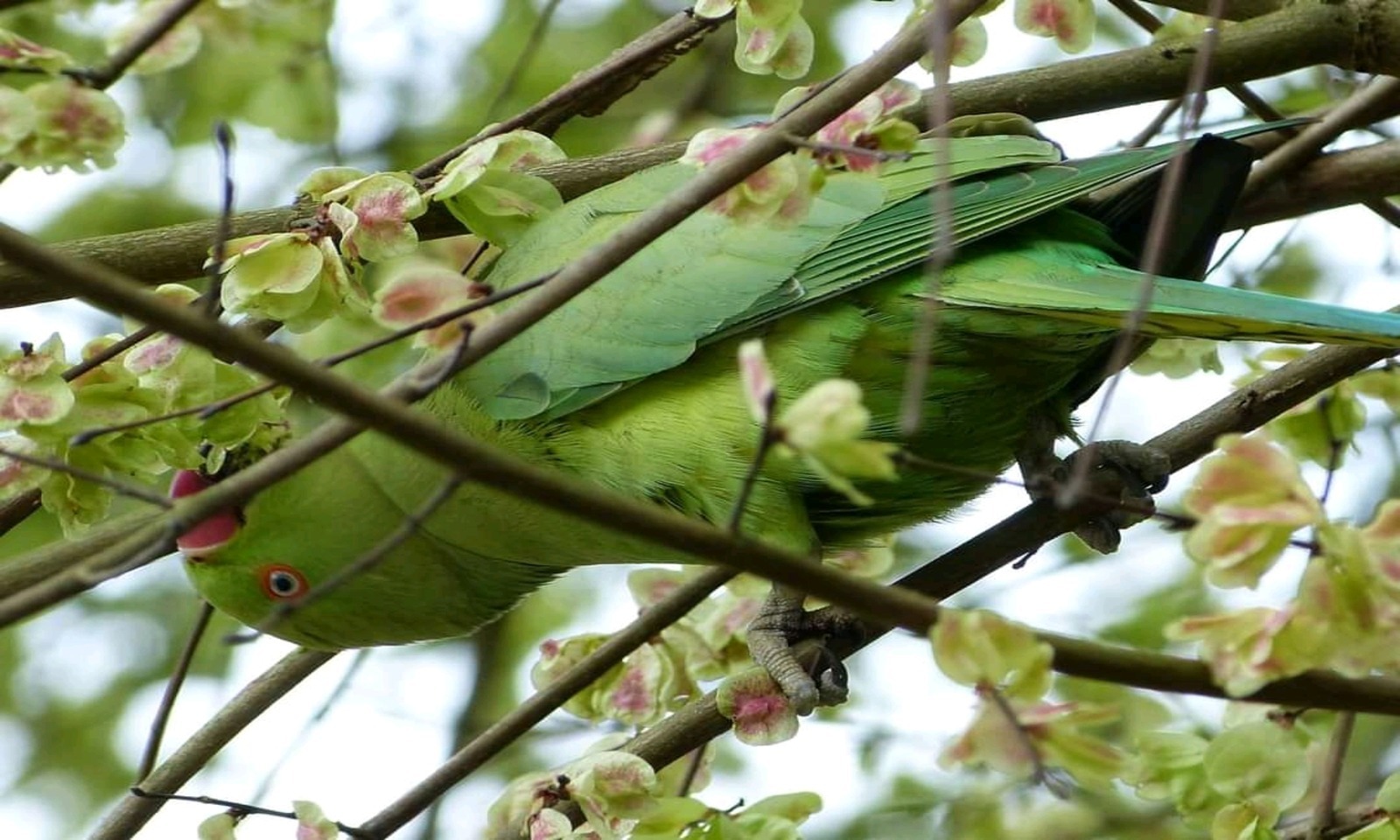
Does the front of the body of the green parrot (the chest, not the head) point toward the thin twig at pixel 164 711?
yes

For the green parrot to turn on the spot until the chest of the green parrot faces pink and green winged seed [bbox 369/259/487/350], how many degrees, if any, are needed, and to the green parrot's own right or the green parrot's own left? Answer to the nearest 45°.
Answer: approximately 45° to the green parrot's own left

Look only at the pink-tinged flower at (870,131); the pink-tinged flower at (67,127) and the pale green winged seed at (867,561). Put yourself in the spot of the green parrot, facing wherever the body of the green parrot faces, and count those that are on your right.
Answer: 1

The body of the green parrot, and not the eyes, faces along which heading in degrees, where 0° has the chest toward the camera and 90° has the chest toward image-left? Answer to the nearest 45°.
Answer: approximately 90°
